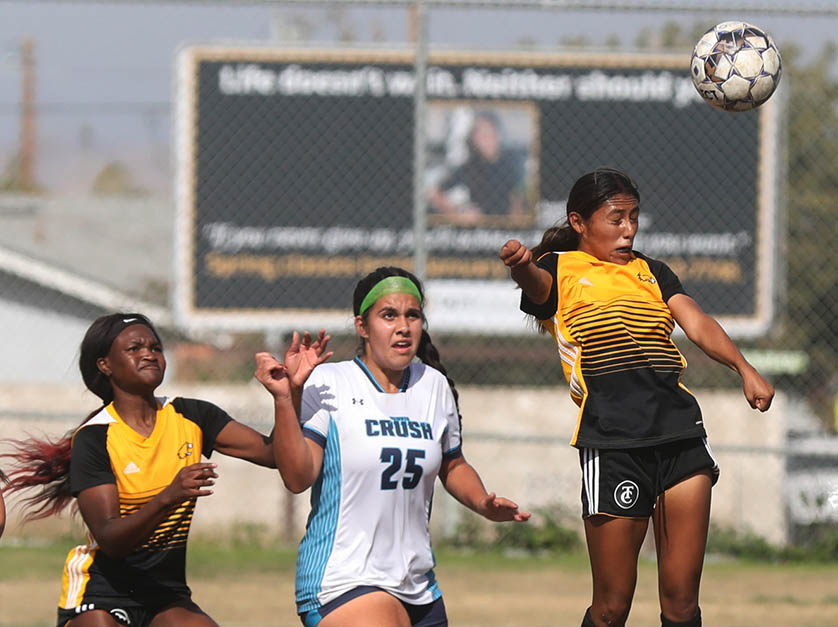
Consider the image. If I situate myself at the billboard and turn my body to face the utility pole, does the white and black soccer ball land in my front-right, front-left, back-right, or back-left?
back-left

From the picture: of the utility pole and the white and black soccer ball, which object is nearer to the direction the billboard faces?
the white and black soccer ball

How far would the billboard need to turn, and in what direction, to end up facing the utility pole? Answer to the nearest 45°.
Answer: approximately 135° to its right

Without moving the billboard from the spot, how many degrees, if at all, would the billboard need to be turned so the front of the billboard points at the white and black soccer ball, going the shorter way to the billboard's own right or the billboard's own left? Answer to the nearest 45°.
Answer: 0° — it already faces it

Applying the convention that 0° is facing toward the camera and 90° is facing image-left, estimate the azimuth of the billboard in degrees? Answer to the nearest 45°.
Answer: approximately 0°
